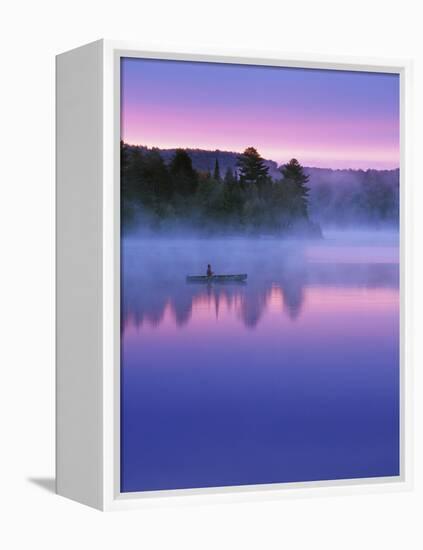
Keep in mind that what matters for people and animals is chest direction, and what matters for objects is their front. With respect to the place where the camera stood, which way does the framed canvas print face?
facing the viewer and to the right of the viewer
